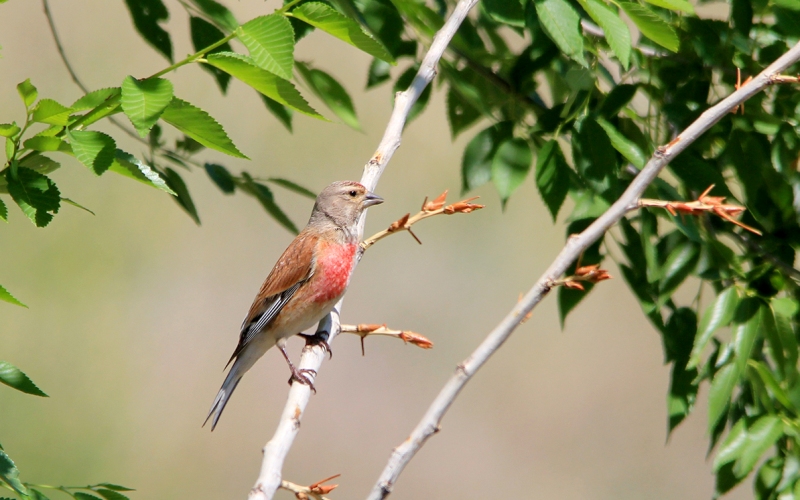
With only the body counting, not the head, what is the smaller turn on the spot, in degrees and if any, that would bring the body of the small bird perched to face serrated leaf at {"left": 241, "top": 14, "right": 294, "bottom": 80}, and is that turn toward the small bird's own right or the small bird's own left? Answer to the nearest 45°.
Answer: approximately 90° to the small bird's own right

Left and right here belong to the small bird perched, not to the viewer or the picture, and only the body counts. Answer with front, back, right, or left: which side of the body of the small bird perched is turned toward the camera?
right
